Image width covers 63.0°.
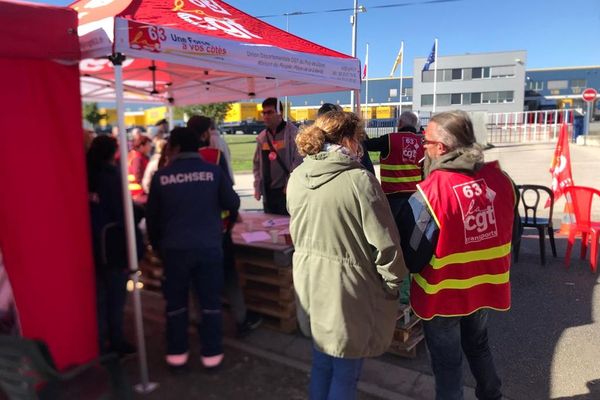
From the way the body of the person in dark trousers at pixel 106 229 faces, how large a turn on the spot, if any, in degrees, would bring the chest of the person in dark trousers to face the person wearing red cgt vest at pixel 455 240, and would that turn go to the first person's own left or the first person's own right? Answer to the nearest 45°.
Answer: approximately 45° to the first person's own right

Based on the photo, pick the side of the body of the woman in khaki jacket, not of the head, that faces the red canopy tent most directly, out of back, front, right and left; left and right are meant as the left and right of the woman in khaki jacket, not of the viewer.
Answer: left

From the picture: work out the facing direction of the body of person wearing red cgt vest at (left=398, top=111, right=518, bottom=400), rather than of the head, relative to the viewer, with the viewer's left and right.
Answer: facing away from the viewer and to the left of the viewer

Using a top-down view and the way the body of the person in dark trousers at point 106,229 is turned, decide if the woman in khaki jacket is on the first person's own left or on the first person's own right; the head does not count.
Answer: on the first person's own right

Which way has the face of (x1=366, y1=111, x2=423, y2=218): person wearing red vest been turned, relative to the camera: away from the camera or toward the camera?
away from the camera

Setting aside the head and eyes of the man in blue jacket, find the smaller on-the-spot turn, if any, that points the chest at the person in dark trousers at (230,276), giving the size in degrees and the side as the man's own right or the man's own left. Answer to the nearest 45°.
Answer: approximately 45° to the man's own right

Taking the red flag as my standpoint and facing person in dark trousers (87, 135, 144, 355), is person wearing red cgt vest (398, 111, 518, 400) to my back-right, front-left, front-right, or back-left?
front-left

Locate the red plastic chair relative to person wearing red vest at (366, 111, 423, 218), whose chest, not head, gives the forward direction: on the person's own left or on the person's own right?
on the person's own right

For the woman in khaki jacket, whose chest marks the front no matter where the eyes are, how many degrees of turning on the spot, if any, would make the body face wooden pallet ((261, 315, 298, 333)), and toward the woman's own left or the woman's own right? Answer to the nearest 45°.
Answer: approximately 45° to the woman's own left

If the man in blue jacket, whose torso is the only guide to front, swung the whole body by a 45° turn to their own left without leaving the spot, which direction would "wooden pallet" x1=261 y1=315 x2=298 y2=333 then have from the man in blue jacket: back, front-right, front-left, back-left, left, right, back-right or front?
right

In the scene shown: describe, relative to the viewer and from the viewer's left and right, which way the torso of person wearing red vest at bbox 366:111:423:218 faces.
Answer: facing away from the viewer and to the left of the viewer

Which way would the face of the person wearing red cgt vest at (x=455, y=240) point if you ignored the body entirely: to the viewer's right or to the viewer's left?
to the viewer's left

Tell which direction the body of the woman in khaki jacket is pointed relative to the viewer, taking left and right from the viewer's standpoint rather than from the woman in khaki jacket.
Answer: facing away from the viewer and to the right of the viewer

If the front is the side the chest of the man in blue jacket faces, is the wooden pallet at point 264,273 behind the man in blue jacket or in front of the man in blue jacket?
in front
